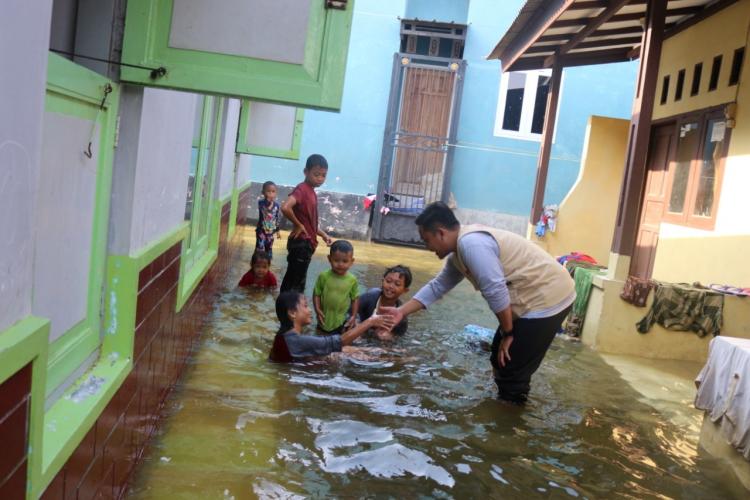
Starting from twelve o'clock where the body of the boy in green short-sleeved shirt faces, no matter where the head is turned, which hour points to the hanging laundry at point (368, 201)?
The hanging laundry is roughly at 6 o'clock from the boy in green short-sleeved shirt.

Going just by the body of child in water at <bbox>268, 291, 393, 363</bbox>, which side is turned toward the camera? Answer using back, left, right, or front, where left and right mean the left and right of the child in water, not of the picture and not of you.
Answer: right

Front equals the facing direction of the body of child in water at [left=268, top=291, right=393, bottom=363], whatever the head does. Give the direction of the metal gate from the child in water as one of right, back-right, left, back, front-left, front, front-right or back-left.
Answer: left

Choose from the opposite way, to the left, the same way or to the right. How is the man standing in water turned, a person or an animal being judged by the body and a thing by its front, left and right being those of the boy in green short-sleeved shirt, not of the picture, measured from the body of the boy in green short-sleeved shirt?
to the right

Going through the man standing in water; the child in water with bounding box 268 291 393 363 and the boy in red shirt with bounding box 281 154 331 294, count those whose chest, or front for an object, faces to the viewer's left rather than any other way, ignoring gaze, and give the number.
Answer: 1

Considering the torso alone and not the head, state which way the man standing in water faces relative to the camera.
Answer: to the viewer's left

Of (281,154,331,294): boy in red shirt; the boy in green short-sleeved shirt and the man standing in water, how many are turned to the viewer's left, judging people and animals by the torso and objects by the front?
1

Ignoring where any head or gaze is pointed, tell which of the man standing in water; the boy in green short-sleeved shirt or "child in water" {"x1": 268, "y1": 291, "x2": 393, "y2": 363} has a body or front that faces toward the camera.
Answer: the boy in green short-sleeved shirt

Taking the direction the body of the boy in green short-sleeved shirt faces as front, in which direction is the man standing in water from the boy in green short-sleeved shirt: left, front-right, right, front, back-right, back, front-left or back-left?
front-left

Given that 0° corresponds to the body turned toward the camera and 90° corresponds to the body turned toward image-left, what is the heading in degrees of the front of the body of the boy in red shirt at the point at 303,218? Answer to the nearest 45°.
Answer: approximately 315°

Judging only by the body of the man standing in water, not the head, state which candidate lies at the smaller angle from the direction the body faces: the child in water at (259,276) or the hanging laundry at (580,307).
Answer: the child in water

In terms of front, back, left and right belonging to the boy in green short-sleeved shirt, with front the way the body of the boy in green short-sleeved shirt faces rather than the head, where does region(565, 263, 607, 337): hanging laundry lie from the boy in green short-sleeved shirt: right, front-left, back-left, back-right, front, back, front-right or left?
back-left

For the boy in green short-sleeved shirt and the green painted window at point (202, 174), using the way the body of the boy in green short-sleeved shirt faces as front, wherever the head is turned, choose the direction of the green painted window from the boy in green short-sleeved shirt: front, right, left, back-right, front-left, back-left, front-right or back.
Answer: right

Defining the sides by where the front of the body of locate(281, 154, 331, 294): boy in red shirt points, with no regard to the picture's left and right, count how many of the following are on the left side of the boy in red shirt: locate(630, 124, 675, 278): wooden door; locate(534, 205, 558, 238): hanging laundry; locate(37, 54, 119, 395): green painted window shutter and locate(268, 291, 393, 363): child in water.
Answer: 2
